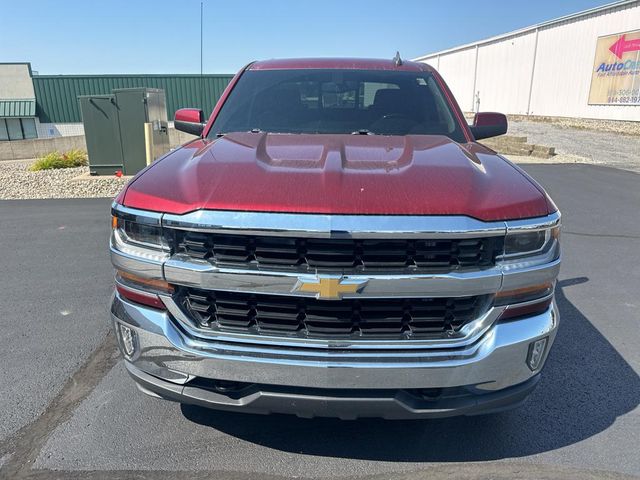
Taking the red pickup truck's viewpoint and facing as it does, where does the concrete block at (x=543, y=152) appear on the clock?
The concrete block is roughly at 7 o'clock from the red pickup truck.

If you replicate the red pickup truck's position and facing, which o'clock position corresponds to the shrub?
The shrub is roughly at 5 o'clock from the red pickup truck.

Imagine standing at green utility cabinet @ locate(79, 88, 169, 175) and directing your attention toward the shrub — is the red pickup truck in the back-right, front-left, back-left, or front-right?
back-left

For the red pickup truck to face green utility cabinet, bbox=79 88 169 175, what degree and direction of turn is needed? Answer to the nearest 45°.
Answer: approximately 135° to its right

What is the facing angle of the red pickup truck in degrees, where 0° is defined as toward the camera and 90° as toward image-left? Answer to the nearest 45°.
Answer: approximately 0°

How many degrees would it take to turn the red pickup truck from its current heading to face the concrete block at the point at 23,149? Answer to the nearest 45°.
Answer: approximately 135° to its right

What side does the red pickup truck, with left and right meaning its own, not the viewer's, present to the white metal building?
back
